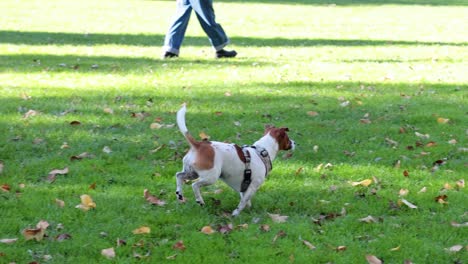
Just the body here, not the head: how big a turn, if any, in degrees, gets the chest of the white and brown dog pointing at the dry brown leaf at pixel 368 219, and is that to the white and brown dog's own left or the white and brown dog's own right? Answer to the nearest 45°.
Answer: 0° — it already faces it

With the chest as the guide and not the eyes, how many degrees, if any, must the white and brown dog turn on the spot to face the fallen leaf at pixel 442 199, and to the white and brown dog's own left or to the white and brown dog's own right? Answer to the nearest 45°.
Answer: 0° — it already faces it

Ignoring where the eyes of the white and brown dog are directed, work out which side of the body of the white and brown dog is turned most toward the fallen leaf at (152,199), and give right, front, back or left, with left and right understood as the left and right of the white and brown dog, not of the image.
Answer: back

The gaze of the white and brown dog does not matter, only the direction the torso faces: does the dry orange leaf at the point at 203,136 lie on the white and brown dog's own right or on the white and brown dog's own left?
on the white and brown dog's own left

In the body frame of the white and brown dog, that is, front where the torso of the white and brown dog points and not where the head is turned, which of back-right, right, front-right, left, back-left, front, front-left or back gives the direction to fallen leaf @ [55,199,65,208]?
back

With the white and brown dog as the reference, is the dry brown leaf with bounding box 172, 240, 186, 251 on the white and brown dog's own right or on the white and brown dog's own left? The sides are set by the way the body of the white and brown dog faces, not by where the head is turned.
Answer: on the white and brown dog's own right

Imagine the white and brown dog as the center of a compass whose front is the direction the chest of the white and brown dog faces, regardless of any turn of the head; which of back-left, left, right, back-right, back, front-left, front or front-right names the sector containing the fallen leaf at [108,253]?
back-right

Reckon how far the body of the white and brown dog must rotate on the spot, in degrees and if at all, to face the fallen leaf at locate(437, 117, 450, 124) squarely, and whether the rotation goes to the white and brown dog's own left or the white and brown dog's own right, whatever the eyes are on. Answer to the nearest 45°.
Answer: approximately 45° to the white and brown dog's own left

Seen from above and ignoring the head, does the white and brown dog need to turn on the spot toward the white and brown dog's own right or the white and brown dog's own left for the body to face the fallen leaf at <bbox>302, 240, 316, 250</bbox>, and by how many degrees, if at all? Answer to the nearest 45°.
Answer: approximately 45° to the white and brown dog's own right

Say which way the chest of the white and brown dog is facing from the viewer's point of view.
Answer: to the viewer's right
